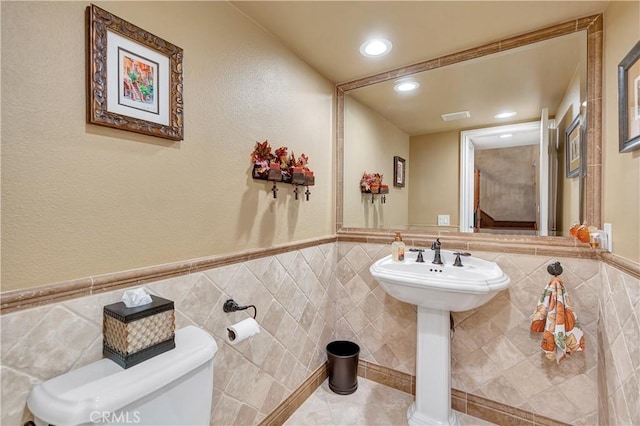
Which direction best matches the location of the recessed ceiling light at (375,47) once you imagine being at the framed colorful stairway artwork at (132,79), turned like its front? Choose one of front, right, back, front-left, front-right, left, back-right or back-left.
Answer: front-left

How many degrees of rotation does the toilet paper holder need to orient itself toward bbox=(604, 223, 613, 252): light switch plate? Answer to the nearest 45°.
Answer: approximately 45° to its left

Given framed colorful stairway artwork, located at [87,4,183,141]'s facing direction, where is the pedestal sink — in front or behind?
in front

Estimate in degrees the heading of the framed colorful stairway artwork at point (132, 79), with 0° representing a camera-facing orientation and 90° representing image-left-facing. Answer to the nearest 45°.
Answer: approximately 315°

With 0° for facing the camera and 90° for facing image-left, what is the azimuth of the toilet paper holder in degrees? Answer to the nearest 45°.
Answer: approximately 315°

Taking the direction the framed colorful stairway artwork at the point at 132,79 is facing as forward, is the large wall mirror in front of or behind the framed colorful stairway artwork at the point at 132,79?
in front

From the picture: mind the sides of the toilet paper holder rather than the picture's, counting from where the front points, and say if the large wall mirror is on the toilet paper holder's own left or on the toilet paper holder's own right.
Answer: on the toilet paper holder's own left

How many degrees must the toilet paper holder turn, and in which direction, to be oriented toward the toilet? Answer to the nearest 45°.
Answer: approximately 90° to its right
